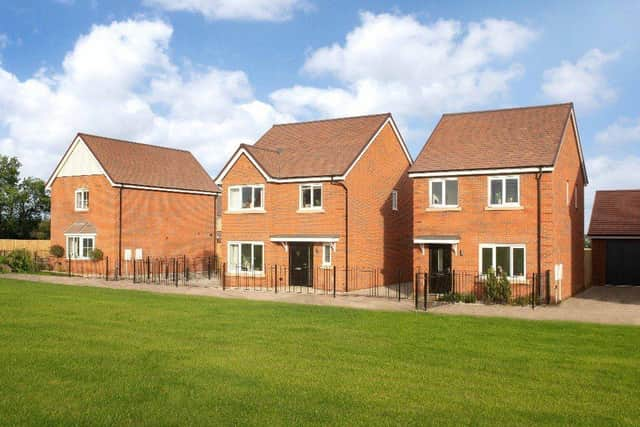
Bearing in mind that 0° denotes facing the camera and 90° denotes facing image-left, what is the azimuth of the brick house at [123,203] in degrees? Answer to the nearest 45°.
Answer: approximately 45°

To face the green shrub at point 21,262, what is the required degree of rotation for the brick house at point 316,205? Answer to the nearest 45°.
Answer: approximately 90° to its right

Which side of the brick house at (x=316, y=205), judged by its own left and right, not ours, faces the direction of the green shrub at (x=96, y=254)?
right

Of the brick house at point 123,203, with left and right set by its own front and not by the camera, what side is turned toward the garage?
left

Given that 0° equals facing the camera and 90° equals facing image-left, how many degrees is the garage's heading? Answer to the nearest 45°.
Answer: approximately 0°
